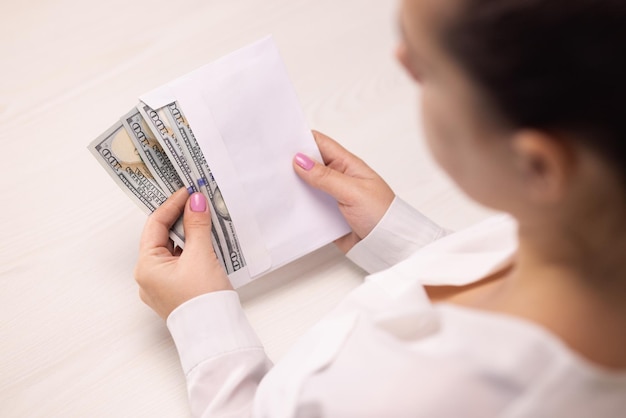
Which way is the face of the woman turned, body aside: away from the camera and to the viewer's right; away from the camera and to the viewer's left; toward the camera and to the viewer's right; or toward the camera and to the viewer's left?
away from the camera and to the viewer's left

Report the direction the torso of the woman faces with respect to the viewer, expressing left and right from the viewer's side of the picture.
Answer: facing away from the viewer and to the left of the viewer
